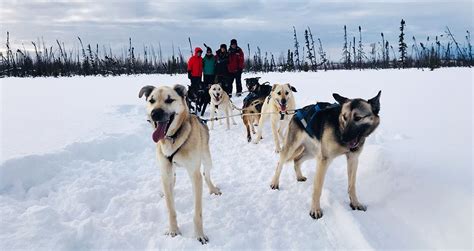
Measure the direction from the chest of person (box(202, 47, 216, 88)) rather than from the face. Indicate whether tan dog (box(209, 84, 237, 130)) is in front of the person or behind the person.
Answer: in front

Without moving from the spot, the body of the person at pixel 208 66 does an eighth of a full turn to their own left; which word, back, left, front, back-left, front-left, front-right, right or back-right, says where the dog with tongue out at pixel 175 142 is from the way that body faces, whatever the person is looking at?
front-right

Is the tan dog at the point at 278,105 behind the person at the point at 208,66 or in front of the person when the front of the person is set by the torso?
in front

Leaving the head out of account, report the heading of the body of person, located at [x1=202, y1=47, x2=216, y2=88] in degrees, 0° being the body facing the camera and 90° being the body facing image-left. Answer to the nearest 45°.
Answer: approximately 0°

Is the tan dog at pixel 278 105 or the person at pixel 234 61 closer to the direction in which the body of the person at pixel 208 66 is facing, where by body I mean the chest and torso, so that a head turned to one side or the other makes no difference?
the tan dog
